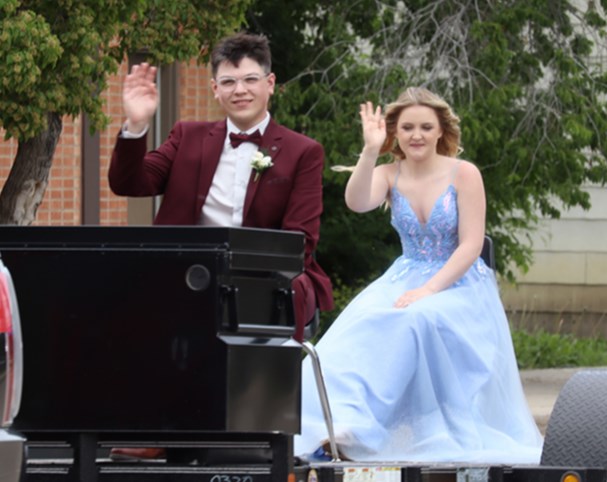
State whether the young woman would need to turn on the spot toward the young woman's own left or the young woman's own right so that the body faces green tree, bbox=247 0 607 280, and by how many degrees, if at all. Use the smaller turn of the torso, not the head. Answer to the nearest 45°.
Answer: approximately 135° to the young woman's own right

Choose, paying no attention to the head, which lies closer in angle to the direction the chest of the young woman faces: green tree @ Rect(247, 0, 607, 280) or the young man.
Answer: the young man

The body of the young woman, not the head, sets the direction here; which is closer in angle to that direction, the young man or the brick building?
the young man

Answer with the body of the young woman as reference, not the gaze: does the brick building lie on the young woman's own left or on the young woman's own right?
on the young woman's own right

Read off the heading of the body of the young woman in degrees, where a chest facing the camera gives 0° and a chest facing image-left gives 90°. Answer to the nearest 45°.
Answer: approximately 45°
